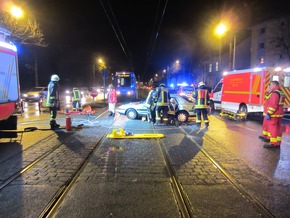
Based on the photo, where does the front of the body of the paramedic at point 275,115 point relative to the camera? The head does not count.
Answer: to the viewer's left

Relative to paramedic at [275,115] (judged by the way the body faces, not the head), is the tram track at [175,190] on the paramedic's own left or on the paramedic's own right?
on the paramedic's own left

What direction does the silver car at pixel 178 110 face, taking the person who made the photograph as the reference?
facing to the left of the viewer

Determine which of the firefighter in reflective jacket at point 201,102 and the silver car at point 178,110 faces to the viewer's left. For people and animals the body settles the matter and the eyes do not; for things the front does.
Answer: the silver car

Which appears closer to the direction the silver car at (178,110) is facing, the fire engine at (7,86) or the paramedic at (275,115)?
the fire engine
